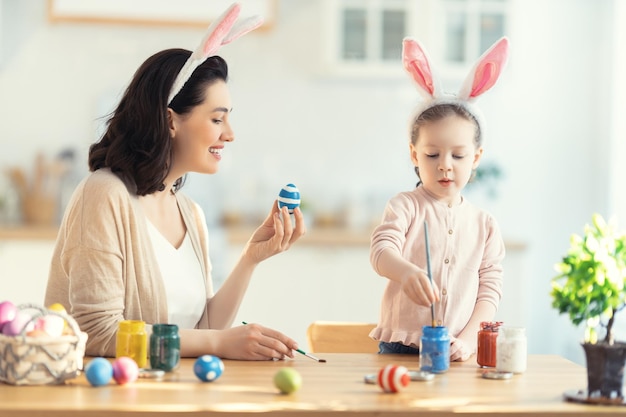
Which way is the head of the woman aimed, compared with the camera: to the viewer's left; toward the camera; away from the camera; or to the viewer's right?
to the viewer's right

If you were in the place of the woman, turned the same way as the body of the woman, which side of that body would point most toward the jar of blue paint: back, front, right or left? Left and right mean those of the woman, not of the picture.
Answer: front

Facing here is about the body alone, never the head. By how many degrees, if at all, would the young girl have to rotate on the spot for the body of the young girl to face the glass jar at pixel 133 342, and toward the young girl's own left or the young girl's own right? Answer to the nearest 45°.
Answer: approximately 45° to the young girl's own right

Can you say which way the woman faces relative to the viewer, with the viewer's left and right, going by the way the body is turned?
facing the viewer and to the right of the viewer

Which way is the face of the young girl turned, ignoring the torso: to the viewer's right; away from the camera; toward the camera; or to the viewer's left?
toward the camera

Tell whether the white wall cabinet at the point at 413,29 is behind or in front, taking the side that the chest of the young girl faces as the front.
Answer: behind

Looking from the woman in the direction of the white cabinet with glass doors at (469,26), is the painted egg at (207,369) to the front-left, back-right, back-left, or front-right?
back-right

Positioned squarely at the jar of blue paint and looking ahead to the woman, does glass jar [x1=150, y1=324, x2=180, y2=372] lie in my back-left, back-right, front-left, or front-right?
front-left

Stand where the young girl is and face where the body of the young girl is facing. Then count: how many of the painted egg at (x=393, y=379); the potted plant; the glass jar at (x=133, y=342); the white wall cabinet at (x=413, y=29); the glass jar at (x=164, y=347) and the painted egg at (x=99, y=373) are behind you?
1

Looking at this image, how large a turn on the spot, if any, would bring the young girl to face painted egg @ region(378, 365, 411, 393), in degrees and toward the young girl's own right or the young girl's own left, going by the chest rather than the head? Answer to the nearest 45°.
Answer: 0° — they already face it

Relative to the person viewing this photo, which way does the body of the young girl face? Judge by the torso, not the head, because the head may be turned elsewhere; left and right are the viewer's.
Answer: facing the viewer

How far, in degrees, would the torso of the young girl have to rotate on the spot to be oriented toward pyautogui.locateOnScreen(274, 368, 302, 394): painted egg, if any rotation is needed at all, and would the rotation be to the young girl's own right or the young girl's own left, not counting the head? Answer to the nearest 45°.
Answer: approximately 45° to the young girl's own right

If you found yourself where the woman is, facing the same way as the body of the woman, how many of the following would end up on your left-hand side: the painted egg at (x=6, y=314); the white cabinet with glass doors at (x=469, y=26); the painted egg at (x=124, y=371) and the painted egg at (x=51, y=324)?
1

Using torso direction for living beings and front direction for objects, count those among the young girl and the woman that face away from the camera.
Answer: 0

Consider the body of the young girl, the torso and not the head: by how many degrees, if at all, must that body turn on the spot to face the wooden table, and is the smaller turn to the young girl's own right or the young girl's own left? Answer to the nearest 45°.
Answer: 0° — they already face it

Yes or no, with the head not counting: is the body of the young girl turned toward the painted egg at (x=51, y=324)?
no
